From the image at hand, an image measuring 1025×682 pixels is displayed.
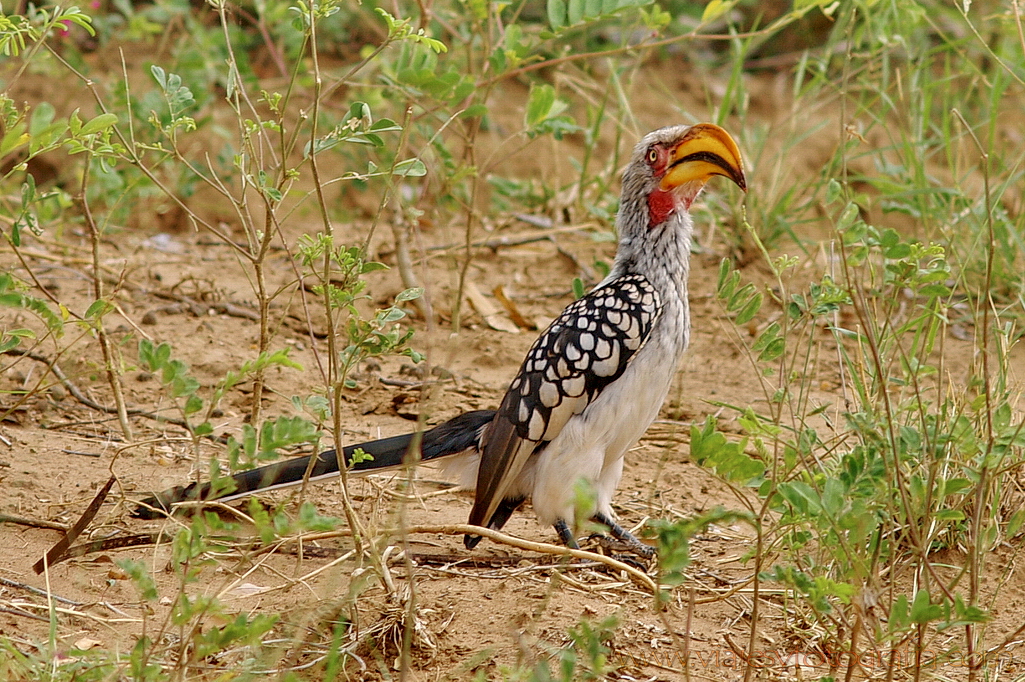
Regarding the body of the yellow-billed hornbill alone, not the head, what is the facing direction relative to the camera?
to the viewer's right
